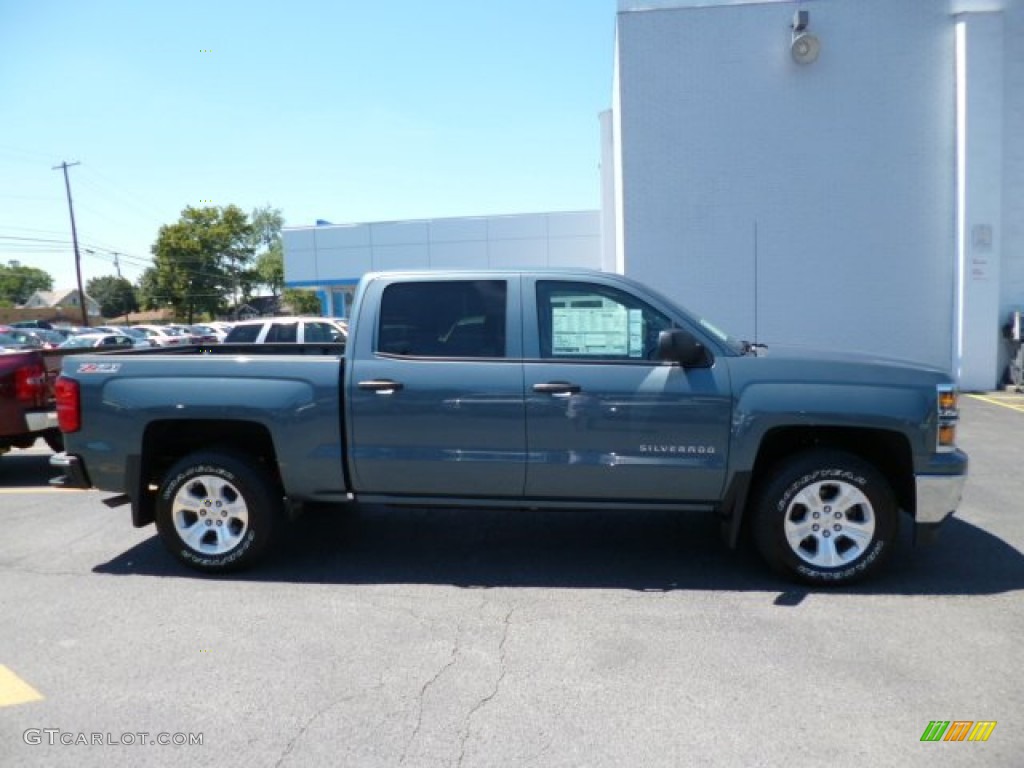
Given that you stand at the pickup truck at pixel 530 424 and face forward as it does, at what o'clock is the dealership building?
The dealership building is roughly at 10 o'clock from the pickup truck.

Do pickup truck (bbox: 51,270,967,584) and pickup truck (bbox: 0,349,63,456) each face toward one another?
no

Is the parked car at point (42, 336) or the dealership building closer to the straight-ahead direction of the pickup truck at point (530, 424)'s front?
the dealership building

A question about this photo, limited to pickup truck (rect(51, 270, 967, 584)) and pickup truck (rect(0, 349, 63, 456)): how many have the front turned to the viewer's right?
1

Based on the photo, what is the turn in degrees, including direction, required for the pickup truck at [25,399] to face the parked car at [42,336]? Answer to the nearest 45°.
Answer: approximately 45° to its right

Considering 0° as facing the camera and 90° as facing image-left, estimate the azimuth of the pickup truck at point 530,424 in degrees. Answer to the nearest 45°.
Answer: approximately 270°

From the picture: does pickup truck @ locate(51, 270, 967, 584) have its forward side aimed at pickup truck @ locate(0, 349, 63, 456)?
no

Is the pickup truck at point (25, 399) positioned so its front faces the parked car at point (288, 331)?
no

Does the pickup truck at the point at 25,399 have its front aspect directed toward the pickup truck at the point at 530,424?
no

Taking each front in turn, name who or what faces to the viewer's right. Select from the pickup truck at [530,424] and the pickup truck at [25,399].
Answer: the pickup truck at [530,424]

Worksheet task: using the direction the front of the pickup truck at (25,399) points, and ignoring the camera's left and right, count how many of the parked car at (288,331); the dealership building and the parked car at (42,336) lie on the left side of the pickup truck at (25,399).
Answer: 0

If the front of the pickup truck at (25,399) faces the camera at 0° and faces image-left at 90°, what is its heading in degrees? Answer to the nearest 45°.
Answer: approximately 135°

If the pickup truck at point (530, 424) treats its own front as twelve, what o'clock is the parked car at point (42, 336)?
The parked car is roughly at 8 o'clock from the pickup truck.

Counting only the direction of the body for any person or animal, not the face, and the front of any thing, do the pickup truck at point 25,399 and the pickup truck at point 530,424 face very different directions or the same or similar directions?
very different directions

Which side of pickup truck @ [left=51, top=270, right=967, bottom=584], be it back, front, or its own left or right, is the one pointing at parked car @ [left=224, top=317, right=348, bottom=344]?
left

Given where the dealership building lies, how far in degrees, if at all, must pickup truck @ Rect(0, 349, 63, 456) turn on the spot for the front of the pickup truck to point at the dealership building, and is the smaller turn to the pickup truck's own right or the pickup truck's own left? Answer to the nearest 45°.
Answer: approximately 135° to the pickup truck's own right
